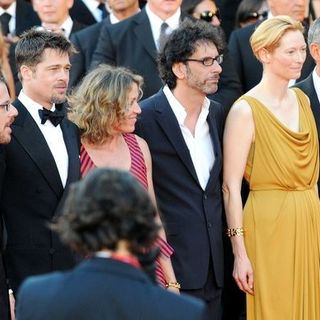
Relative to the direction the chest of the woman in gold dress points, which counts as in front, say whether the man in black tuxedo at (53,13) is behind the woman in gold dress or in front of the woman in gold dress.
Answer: behind

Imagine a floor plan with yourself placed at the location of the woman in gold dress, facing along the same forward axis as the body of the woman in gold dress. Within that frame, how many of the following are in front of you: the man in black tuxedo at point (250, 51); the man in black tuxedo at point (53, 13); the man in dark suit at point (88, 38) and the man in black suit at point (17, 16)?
0

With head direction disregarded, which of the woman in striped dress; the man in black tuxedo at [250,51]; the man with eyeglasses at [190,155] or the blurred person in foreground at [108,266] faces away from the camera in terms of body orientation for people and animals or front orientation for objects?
the blurred person in foreground

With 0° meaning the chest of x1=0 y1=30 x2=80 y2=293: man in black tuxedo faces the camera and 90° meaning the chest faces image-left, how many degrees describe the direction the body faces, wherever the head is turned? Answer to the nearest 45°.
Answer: approximately 315°

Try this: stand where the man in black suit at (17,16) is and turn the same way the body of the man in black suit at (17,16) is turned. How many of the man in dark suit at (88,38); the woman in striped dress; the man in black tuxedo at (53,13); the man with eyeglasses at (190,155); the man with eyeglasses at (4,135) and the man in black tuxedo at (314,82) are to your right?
0

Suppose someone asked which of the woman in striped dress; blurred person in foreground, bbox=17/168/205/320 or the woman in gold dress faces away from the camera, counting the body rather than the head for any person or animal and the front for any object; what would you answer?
the blurred person in foreground

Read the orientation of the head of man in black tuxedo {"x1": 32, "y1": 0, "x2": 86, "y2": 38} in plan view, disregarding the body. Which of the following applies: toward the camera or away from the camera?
toward the camera

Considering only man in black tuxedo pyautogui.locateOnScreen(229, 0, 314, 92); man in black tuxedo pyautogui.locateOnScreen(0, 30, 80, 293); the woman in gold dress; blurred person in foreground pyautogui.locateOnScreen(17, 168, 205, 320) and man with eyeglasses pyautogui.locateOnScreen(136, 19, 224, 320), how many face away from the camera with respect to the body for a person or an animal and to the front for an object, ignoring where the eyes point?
1

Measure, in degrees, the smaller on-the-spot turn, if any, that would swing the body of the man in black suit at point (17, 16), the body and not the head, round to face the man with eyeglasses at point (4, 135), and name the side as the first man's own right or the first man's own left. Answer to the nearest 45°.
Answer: approximately 45° to the first man's own left

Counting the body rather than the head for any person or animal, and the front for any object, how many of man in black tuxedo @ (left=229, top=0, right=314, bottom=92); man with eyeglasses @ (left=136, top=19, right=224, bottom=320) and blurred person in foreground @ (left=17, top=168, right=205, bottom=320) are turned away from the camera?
1

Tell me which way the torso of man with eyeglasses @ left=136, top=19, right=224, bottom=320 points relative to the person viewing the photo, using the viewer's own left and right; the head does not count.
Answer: facing the viewer and to the right of the viewer

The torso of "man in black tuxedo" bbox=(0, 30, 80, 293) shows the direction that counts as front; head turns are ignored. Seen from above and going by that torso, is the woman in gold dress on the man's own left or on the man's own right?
on the man's own left

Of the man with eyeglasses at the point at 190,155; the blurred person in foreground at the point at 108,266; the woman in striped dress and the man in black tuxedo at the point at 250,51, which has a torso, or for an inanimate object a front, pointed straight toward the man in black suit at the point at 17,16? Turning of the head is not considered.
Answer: the blurred person in foreground

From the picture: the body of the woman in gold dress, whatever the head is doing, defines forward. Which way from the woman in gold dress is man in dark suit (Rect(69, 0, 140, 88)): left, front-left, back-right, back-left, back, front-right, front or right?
back

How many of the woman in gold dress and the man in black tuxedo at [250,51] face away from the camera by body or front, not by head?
0

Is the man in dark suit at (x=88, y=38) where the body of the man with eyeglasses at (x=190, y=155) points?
no

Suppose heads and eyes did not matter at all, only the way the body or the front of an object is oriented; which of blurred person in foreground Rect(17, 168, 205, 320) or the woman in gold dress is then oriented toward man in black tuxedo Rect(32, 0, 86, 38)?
the blurred person in foreground

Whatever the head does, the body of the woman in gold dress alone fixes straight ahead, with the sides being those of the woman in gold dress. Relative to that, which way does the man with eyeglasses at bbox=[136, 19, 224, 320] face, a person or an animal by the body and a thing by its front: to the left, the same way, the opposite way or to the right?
the same way

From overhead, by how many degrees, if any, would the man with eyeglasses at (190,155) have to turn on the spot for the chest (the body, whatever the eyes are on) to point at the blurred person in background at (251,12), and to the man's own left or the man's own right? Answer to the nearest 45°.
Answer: approximately 135° to the man's own left

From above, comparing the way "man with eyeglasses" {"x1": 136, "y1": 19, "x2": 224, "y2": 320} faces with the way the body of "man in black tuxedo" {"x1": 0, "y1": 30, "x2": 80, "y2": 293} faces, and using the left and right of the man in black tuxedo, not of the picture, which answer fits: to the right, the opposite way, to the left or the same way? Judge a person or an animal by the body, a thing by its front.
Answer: the same way

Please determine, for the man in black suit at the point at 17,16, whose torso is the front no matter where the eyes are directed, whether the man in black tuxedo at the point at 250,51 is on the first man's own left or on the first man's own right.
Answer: on the first man's own left

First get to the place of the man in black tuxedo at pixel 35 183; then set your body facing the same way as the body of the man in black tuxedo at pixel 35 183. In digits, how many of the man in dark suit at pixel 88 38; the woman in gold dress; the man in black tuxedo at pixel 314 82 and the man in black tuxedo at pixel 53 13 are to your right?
0
